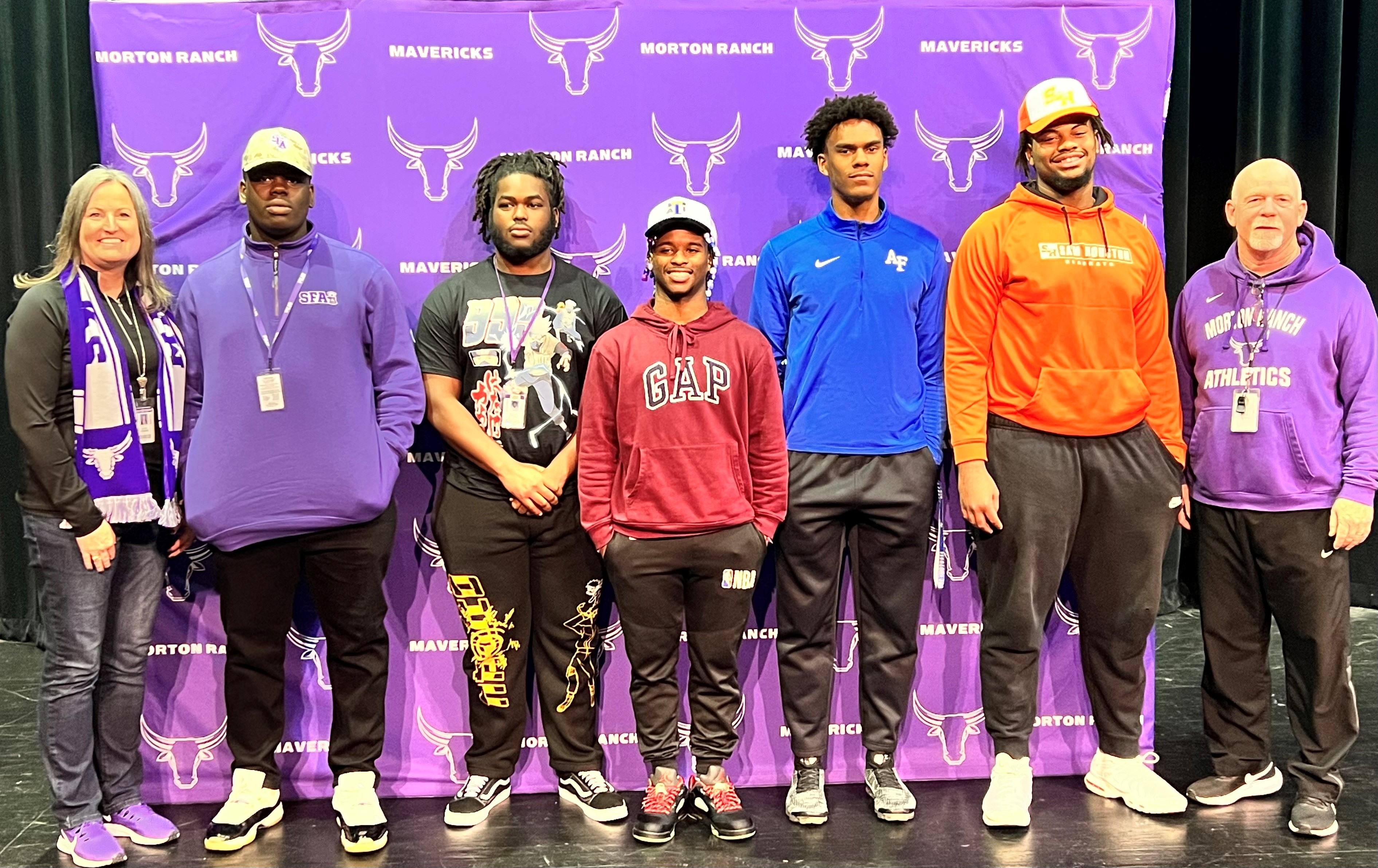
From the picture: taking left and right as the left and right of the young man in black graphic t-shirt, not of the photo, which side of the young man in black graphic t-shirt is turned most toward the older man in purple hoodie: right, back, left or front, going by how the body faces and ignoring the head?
left

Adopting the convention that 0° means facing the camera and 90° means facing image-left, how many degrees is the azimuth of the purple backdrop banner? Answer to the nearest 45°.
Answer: approximately 0°

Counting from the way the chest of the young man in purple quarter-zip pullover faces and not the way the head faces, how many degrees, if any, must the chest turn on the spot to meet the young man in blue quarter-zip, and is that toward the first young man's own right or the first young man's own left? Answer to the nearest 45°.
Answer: approximately 90° to the first young man's own left
